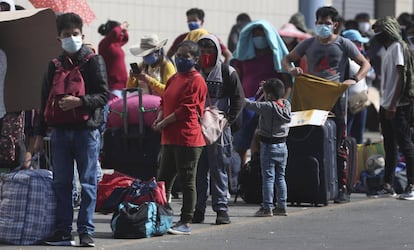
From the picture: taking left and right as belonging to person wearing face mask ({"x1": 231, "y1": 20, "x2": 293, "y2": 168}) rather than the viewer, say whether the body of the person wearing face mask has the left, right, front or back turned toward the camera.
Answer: front

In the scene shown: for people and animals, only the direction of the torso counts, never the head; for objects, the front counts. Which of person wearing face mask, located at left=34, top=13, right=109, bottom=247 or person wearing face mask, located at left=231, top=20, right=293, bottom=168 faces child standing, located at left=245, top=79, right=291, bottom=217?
person wearing face mask, located at left=231, top=20, right=293, bottom=168

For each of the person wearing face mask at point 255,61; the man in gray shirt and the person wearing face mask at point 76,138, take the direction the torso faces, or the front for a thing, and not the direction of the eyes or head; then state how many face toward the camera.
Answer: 3

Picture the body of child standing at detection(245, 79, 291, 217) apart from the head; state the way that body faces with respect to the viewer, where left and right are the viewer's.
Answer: facing away from the viewer and to the left of the viewer

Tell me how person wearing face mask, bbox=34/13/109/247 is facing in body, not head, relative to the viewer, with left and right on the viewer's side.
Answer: facing the viewer

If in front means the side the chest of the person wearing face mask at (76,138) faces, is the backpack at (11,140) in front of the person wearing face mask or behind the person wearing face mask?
behind

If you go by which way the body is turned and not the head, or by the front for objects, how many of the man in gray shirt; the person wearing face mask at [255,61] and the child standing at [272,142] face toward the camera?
2

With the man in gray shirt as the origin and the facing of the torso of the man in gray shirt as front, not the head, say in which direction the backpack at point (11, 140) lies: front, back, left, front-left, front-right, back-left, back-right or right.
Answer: front-right

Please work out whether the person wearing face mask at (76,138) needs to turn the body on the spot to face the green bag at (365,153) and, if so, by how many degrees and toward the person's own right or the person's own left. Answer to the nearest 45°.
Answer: approximately 135° to the person's own left

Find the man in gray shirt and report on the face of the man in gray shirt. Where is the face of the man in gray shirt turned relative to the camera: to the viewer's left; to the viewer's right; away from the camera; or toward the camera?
toward the camera

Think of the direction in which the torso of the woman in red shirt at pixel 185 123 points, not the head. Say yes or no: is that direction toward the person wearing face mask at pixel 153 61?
no

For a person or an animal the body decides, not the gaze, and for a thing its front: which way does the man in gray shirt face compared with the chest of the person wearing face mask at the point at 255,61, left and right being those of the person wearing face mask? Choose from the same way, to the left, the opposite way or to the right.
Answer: the same way

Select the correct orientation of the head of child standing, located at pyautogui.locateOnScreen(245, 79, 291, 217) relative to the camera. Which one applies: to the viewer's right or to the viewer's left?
to the viewer's left
